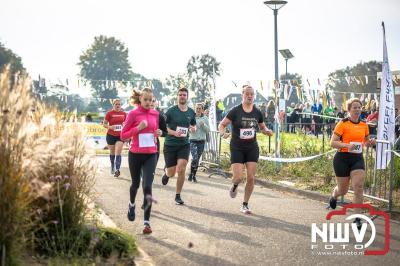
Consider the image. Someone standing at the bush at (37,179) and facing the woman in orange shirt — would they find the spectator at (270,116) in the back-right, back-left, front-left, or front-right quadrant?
front-left

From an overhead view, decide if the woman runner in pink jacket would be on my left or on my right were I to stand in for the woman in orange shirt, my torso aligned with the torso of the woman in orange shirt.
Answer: on my right

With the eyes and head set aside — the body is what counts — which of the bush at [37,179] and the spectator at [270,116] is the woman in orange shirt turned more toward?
the bush

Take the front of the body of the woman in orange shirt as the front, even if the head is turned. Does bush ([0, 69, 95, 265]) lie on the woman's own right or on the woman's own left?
on the woman's own right

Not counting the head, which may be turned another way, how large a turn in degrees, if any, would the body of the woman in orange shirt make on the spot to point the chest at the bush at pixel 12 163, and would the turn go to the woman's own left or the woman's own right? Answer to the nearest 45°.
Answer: approximately 90° to the woman's own right

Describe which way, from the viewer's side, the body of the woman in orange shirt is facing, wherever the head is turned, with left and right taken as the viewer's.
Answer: facing the viewer and to the right of the viewer

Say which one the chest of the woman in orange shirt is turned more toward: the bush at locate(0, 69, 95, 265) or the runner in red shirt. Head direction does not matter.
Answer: the bush

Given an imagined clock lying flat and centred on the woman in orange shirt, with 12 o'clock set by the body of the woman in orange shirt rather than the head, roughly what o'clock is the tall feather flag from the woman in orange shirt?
The tall feather flag is roughly at 8 o'clock from the woman in orange shirt.
